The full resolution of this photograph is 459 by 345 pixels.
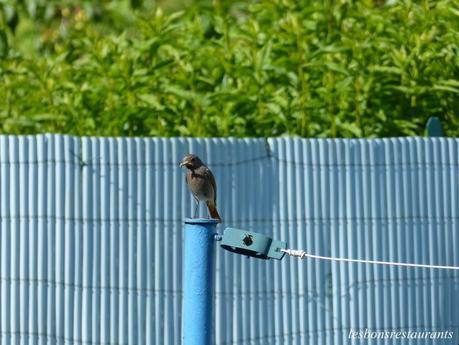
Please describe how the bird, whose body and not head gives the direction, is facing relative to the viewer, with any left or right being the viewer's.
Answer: facing the viewer and to the left of the viewer
